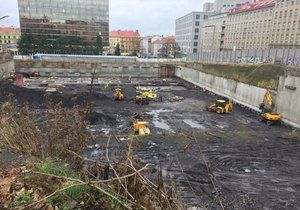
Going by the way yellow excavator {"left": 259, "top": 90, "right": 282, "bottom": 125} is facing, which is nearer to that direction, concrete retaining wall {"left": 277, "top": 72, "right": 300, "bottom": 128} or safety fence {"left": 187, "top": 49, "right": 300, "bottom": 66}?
the safety fence

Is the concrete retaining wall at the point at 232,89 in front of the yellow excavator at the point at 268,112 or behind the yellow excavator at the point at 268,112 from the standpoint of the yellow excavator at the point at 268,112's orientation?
in front

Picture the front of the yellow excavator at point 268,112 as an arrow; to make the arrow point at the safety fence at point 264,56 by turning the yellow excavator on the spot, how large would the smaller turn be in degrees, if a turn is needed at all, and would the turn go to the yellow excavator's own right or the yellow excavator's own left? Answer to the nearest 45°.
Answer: approximately 45° to the yellow excavator's own right

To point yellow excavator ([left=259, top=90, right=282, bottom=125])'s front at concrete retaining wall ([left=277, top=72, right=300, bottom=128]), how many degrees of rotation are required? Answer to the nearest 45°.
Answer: approximately 135° to its right

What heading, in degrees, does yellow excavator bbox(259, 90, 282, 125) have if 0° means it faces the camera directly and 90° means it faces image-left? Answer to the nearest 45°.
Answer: approximately 135°
